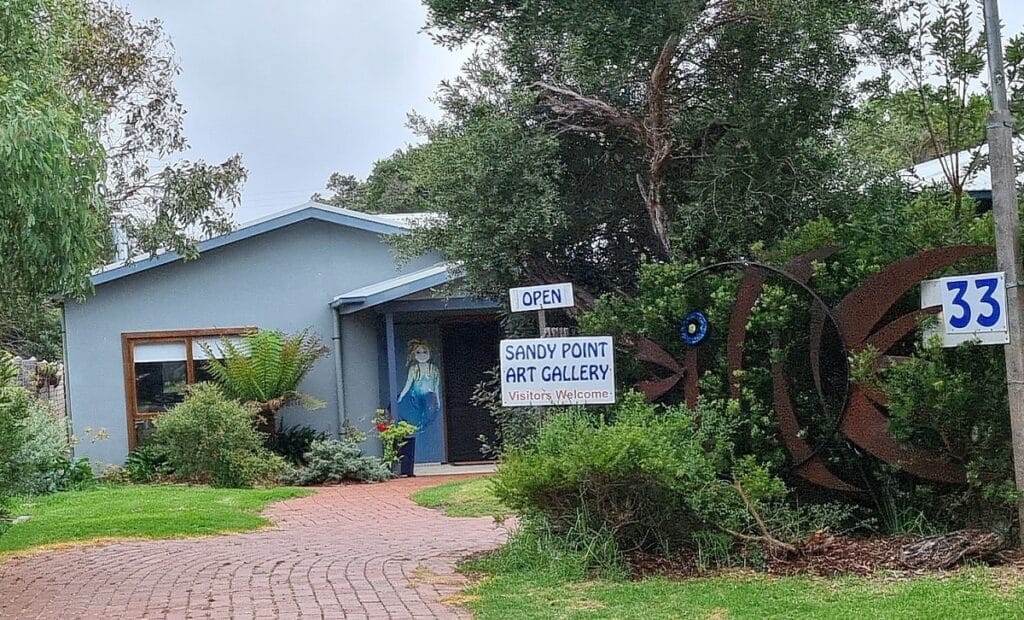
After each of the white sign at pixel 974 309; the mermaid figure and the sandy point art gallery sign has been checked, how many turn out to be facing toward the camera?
3

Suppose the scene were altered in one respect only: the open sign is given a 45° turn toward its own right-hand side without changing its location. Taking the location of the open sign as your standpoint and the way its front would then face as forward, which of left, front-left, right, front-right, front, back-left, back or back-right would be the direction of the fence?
right

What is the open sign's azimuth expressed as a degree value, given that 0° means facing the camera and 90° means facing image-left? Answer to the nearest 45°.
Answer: approximately 0°

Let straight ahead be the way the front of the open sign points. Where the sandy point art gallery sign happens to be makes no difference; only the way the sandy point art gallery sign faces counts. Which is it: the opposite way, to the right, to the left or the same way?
the same way

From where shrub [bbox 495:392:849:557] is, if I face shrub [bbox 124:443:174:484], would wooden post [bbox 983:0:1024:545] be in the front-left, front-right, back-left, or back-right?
back-right

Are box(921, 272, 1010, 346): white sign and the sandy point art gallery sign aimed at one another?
no

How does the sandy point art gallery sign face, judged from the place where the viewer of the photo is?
facing the viewer

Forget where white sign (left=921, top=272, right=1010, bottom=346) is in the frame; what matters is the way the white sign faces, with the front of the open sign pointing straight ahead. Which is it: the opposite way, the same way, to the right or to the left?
the same way

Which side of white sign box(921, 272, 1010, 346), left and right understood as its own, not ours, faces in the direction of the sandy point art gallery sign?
right

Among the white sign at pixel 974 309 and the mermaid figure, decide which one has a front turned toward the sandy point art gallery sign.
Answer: the mermaid figure

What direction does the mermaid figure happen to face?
toward the camera

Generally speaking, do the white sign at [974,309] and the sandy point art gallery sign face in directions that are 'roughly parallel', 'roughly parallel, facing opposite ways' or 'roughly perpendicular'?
roughly parallel

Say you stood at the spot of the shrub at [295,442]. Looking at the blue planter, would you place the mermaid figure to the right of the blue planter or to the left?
left

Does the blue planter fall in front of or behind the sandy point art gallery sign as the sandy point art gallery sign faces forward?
behind

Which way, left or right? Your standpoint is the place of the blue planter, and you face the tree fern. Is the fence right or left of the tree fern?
right

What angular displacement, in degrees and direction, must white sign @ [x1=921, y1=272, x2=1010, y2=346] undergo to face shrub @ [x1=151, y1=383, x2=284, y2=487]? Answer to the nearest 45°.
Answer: approximately 135° to its right

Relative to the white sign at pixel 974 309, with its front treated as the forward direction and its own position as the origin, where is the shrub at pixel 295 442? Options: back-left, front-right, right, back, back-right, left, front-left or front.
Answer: back-right

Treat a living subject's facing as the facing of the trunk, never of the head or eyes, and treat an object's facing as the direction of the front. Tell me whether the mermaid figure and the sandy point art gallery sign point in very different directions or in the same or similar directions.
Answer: same or similar directions

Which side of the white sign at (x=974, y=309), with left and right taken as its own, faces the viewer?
front

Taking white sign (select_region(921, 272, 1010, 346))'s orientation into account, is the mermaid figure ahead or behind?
behind

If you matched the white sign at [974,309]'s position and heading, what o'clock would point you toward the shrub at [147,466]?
The shrub is roughly at 4 o'clock from the white sign.
